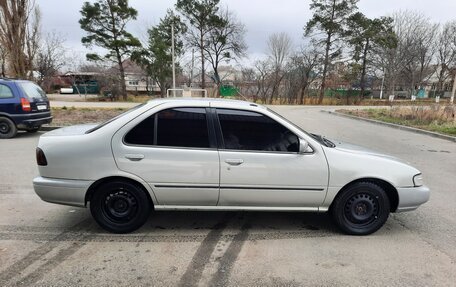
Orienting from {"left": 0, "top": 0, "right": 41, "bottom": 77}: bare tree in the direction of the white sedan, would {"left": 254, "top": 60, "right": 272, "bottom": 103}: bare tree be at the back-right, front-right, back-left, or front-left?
back-left

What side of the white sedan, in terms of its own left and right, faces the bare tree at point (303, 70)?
left

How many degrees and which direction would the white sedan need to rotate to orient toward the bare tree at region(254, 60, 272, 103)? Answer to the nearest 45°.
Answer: approximately 90° to its left

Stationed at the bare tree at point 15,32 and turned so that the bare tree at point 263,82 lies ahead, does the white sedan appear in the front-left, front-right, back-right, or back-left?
back-right

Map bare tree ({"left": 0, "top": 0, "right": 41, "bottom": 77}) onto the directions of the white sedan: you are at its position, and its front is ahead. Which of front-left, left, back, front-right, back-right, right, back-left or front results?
back-left

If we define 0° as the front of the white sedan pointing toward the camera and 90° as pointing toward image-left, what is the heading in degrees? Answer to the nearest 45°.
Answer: approximately 270°

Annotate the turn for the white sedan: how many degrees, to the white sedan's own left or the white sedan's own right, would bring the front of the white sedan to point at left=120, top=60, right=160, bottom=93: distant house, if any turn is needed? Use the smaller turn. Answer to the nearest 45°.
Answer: approximately 90° to the white sedan's own left

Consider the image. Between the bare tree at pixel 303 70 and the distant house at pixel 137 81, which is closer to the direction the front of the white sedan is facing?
the bare tree
